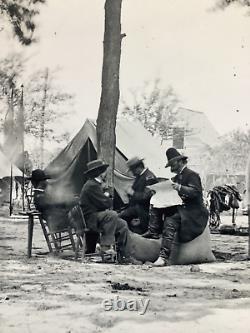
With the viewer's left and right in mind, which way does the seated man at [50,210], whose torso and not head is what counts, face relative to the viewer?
facing to the right of the viewer

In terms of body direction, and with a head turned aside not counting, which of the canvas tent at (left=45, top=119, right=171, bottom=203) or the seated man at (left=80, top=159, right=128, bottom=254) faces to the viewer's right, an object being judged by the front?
the seated man

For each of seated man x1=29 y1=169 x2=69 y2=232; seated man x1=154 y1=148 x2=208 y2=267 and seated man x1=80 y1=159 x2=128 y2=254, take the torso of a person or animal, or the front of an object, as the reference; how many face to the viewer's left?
1

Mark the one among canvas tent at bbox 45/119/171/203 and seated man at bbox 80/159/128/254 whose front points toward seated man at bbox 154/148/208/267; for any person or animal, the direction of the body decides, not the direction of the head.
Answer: seated man at bbox 80/159/128/254

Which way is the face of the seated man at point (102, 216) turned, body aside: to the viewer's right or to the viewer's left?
to the viewer's right

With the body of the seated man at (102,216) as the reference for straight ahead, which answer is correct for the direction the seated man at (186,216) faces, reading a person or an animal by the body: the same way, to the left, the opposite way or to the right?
the opposite way

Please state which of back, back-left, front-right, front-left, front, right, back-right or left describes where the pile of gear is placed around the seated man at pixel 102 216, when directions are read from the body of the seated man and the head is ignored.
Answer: front-left

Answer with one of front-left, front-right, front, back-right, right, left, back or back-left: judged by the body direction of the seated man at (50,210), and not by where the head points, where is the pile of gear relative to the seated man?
front-left

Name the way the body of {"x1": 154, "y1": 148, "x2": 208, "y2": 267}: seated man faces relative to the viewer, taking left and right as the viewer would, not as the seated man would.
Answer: facing to the left of the viewer

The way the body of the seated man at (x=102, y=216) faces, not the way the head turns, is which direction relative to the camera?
to the viewer's right

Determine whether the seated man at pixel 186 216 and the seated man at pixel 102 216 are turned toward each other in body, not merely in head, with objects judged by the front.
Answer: yes

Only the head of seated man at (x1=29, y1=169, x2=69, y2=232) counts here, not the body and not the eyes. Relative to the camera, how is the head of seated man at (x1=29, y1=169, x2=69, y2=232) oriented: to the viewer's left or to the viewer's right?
to the viewer's right

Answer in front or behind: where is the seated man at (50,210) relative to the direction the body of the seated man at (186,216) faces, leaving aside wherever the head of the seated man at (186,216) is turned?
in front
